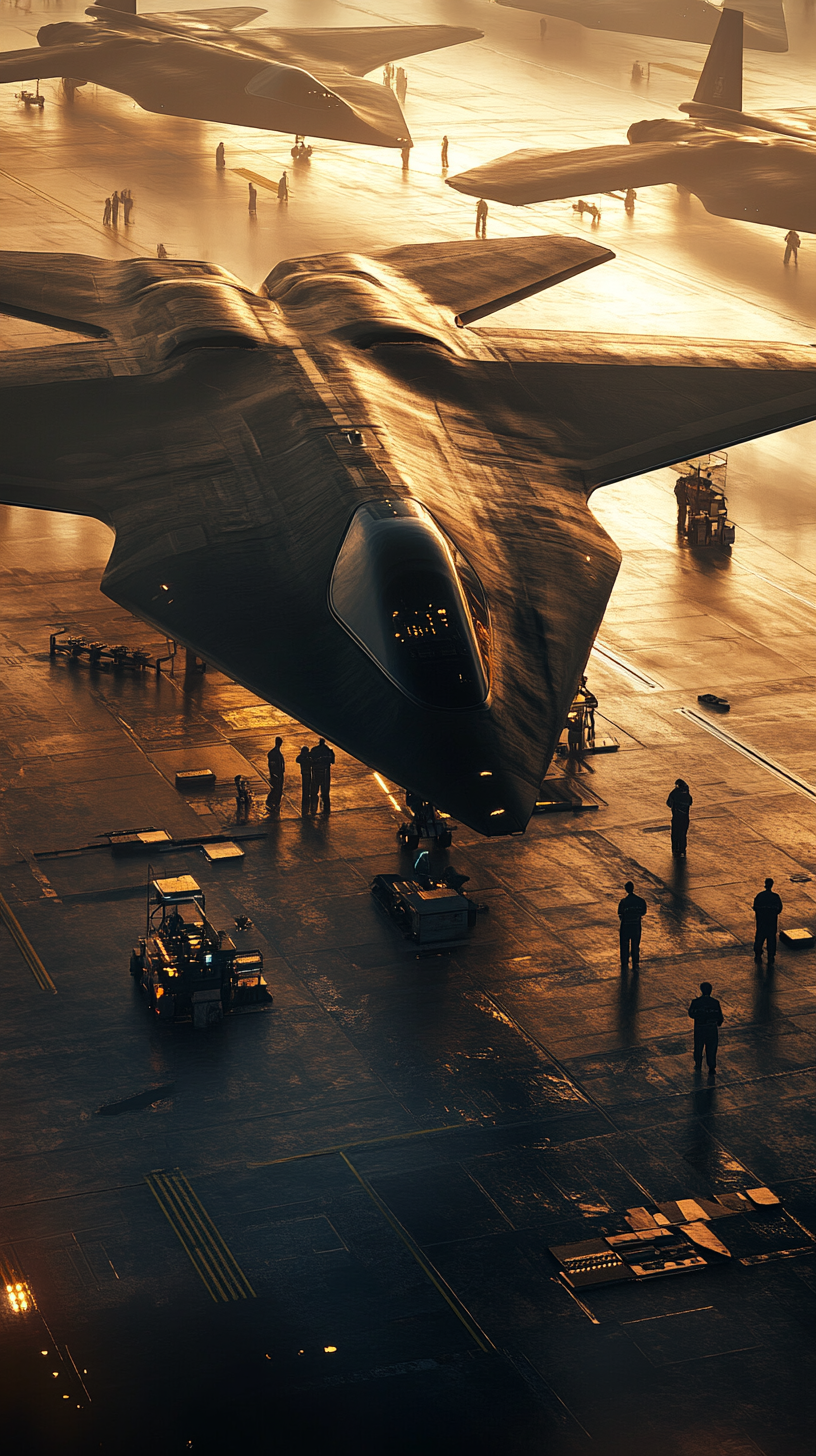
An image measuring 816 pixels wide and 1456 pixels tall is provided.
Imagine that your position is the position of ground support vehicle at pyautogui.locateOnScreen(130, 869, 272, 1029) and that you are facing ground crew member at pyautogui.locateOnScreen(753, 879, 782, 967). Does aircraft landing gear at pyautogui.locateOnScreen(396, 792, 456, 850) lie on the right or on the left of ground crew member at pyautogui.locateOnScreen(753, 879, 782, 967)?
left

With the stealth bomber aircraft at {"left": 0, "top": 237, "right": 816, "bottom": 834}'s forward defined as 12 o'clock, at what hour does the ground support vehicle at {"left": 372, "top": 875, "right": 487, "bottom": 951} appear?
The ground support vehicle is roughly at 1 o'clock from the stealth bomber aircraft.

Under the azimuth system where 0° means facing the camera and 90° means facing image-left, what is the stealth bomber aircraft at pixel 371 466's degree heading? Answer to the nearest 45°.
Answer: approximately 315°

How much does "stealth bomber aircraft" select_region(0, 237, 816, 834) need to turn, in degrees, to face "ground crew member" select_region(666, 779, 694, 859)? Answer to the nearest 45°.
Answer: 0° — it already faces them
